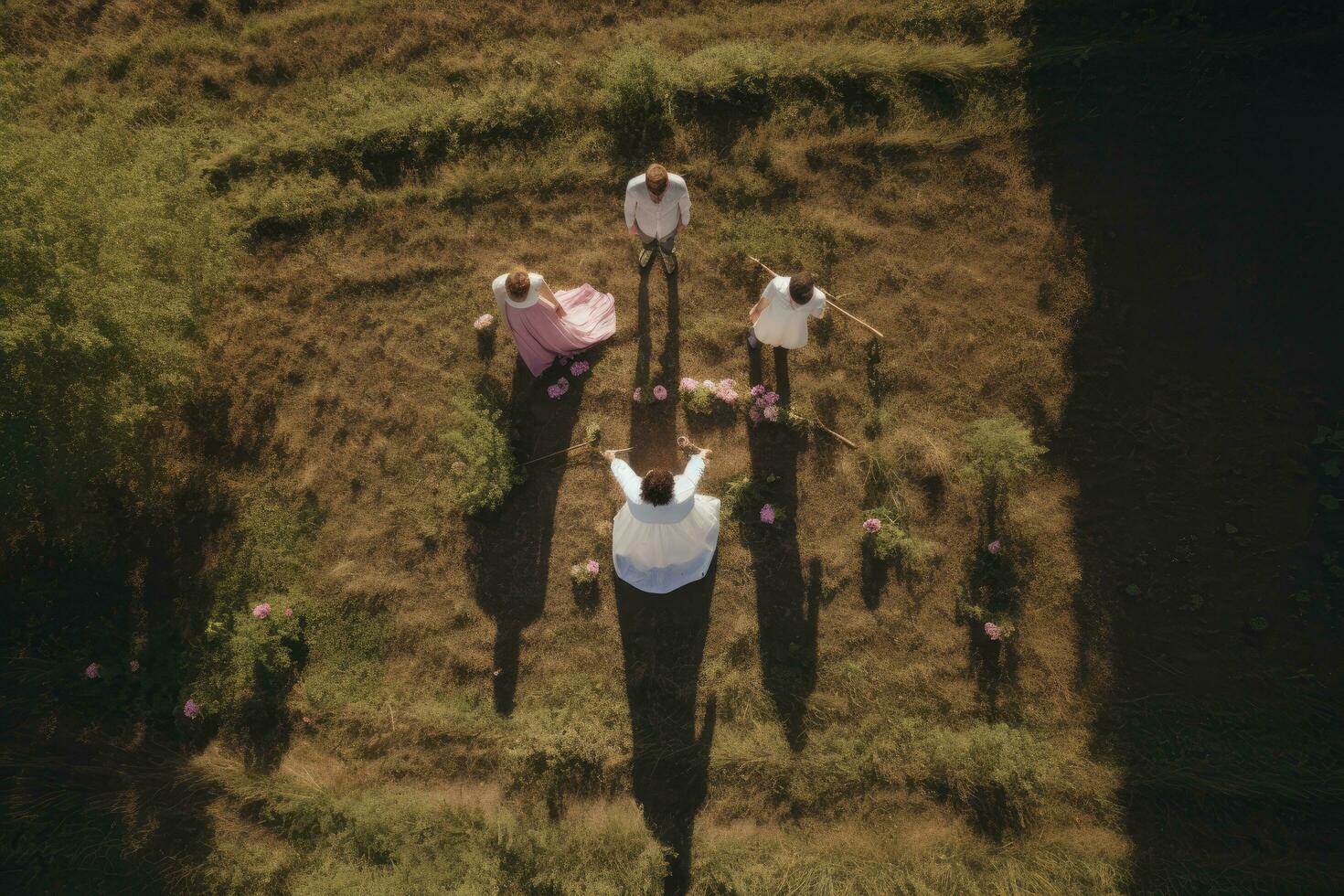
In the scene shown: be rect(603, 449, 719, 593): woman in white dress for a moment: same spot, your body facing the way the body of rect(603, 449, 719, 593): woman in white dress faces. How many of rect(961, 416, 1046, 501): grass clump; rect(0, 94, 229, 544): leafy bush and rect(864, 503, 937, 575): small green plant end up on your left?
1

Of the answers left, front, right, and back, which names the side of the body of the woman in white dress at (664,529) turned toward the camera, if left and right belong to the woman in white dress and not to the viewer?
back

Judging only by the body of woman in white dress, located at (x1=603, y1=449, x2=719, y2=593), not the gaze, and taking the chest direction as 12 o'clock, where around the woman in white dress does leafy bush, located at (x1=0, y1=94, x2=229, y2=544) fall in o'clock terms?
The leafy bush is roughly at 9 o'clock from the woman in white dress.

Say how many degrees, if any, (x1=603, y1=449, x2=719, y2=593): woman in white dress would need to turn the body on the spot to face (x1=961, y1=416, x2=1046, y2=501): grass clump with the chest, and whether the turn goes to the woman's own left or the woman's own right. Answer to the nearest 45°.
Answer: approximately 90° to the woman's own right

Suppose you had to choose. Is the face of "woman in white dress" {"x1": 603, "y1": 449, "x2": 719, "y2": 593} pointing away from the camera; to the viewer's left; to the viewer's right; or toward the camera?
away from the camera
